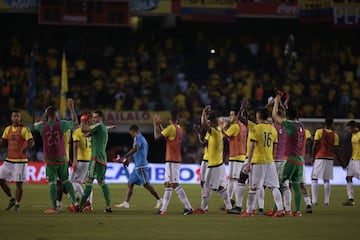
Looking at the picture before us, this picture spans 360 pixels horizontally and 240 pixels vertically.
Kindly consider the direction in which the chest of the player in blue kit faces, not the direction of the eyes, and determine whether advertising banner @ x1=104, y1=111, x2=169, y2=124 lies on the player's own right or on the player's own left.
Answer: on the player's own right

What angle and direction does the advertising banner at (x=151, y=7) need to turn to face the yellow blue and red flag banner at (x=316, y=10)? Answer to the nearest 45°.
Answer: approximately 90° to its left

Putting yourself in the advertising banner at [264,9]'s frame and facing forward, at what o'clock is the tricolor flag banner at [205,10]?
the tricolor flag banner at [205,10] is roughly at 2 o'clock from the advertising banner at [264,9].

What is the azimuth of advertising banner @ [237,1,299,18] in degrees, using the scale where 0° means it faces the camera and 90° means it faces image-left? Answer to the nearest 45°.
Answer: approximately 0°

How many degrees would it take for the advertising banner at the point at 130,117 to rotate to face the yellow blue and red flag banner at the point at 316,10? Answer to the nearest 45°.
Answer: approximately 90° to its left

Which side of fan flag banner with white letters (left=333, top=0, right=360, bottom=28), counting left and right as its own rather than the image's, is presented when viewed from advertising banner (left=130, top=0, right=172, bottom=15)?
right
